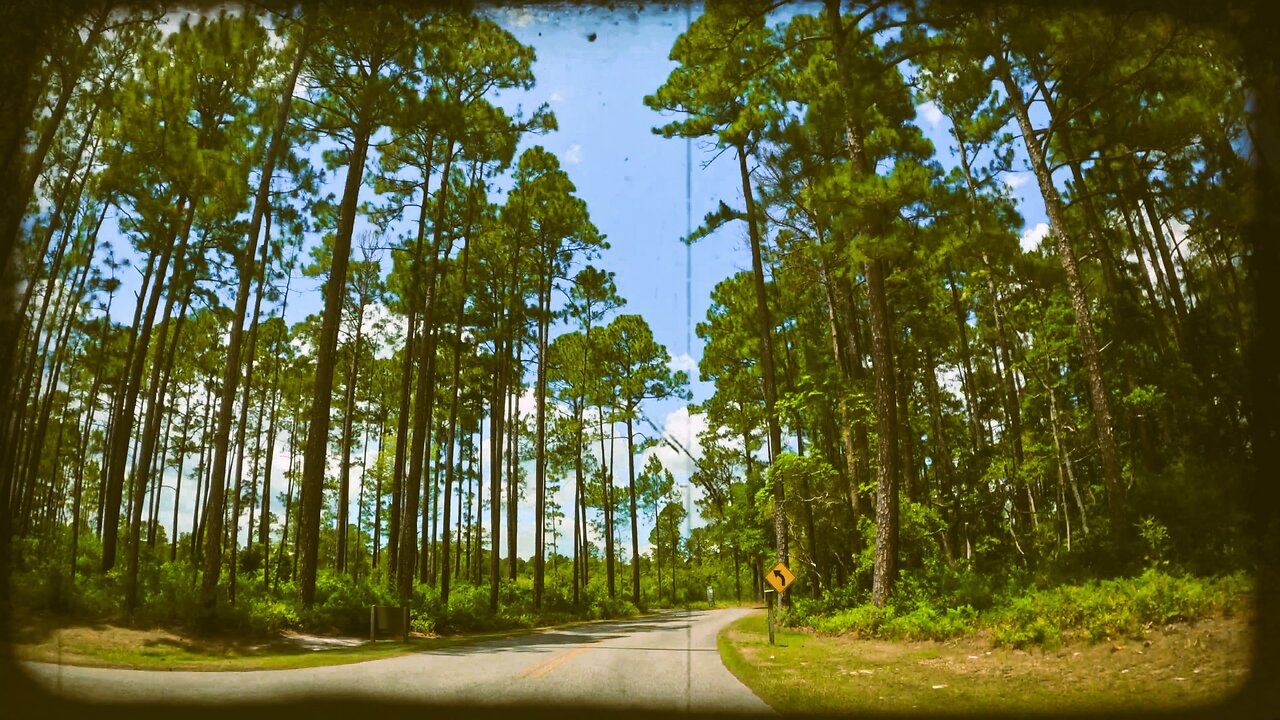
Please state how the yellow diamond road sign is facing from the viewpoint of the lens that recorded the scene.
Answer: facing the viewer
